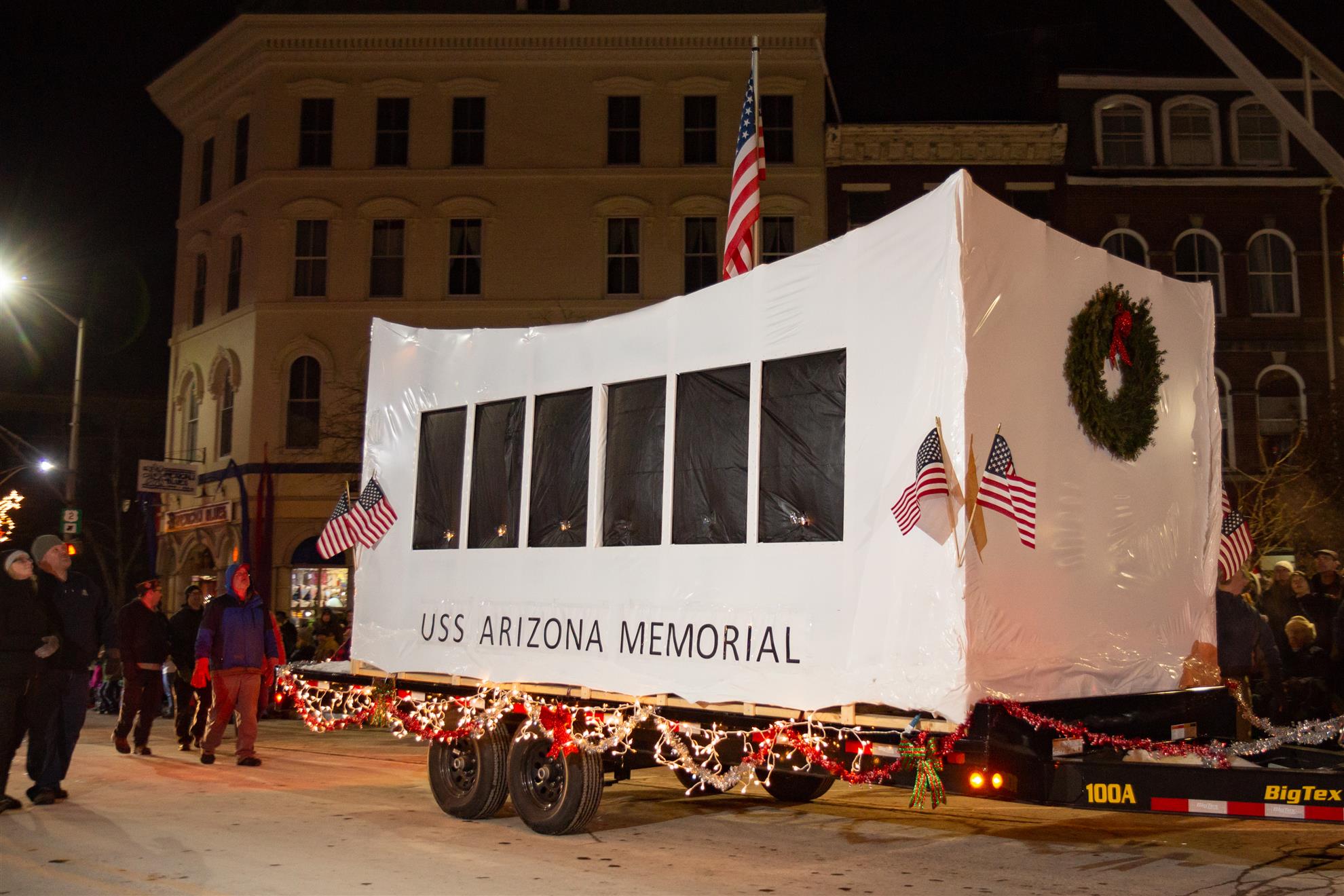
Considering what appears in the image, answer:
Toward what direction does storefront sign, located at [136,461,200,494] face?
toward the camera

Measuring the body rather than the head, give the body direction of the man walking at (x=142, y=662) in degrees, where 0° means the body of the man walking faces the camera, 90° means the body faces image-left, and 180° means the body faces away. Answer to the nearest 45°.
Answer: approximately 315°

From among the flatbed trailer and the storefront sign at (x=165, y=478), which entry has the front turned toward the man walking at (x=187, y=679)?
the storefront sign

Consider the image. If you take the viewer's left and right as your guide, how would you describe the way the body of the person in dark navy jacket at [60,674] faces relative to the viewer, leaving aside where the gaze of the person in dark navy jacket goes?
facing the viewer and to the right of the viewer

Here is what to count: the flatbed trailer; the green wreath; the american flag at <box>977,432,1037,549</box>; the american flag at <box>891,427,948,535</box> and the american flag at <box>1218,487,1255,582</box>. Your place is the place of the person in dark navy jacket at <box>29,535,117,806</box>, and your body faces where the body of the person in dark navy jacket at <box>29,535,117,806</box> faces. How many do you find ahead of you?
5

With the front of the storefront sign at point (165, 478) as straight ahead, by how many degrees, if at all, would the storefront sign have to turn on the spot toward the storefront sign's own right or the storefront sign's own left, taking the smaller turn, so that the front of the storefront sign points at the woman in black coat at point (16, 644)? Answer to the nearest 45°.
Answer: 0° — it already faces them

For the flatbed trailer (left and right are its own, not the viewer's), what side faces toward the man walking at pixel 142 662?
back

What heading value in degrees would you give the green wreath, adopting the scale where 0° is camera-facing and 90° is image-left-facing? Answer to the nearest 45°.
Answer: approximately 315°

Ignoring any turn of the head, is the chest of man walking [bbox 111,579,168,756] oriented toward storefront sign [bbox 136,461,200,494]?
no

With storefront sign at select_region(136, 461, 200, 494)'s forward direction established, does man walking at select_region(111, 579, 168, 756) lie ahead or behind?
ahead

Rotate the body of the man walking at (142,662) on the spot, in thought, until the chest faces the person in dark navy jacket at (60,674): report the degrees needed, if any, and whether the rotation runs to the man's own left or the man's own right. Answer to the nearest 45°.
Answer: approximately 45° to the man's own right
